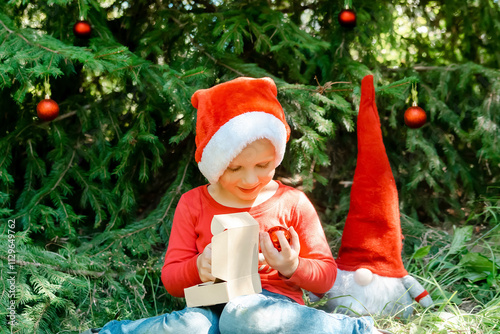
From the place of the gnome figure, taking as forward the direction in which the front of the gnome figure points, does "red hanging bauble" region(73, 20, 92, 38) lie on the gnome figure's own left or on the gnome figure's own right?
on the gnome figure's own right

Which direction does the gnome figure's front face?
toward the camera

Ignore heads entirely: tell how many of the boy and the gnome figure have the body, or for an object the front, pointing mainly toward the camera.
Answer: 2

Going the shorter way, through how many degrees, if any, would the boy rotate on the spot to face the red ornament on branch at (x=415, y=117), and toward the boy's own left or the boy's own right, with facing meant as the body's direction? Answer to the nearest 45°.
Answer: approximately 135° to the boy's own left

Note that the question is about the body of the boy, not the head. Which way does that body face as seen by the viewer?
toward the camera

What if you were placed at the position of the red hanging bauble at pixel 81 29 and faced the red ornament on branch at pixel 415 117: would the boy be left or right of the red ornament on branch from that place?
right
